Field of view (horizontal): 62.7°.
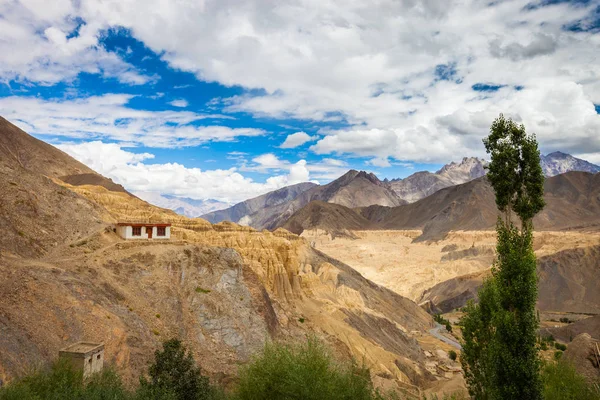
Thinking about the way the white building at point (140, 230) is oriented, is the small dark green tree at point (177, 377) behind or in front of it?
in front

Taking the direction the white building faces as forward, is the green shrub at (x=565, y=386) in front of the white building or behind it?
in front

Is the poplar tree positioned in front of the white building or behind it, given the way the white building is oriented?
in front

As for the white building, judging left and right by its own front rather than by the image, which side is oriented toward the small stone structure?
front

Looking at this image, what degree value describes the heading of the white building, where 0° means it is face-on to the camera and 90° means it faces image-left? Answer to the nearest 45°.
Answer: approximately 0°
